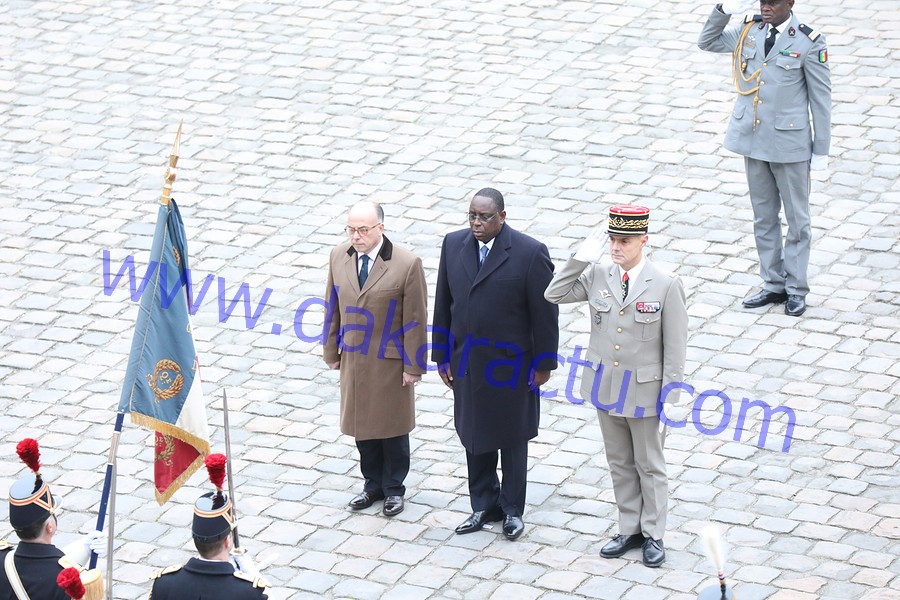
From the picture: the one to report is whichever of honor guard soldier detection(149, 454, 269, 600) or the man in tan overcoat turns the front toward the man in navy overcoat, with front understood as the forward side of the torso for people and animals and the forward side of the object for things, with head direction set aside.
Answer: the honor guard soldier

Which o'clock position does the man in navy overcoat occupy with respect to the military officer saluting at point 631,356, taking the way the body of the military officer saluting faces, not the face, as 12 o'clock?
The man in navy overcoat is roughly at 2 o'clock from the military officer saluting.

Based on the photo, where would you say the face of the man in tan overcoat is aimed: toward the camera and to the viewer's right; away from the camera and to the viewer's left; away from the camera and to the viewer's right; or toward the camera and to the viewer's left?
toward the camera and to the viewer's left

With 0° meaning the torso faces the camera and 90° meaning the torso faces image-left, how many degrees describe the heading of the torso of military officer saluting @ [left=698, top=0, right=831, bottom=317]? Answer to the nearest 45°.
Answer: approximately 45°

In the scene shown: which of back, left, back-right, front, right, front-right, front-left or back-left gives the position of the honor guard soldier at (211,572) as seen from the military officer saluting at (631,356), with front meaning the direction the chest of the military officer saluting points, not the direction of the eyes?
front

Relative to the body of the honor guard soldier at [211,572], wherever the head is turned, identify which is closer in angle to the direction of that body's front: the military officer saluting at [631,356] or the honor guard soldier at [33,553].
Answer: the military officer saluting

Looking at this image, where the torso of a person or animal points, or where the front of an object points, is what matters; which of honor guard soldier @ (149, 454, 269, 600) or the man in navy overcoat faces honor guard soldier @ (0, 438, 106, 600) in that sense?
the man in navy overcoat

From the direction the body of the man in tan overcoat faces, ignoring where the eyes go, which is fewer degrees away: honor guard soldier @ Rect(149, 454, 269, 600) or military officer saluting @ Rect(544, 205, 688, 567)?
the honor guard soldier

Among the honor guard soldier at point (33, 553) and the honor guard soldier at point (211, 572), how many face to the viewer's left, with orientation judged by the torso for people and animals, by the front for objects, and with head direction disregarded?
0

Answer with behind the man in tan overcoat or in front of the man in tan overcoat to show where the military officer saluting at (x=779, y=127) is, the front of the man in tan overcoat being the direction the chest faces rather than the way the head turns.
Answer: behind

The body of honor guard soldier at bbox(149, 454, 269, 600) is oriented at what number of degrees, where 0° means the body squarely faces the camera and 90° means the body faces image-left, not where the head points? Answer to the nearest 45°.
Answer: approximately 225°

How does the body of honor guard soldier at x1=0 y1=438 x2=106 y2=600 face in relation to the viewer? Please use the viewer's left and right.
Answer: facing away from the viewer and to the right of the viewer

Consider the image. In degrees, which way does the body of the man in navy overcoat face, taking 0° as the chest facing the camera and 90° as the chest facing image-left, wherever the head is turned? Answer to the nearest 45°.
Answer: approximately 45°

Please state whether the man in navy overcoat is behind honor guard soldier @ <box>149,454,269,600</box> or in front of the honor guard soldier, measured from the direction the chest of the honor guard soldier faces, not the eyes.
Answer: in front

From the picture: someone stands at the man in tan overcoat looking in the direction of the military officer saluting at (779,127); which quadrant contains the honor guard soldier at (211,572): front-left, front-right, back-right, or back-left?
back-right

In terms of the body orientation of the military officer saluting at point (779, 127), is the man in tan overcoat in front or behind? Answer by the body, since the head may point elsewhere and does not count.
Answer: in front

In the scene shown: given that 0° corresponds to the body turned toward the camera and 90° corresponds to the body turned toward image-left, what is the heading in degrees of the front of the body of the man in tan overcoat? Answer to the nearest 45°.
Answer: approximately 45°

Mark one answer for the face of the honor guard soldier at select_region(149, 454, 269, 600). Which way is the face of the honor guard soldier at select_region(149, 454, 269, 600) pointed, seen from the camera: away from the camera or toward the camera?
away from the camera

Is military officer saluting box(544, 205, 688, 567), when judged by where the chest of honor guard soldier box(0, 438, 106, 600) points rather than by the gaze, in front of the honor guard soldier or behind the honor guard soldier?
in front

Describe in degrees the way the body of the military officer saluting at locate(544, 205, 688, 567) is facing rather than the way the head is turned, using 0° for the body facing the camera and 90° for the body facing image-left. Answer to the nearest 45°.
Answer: approximately 45°
